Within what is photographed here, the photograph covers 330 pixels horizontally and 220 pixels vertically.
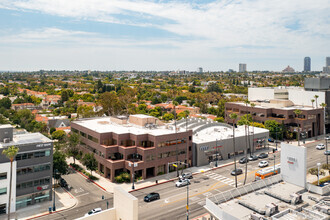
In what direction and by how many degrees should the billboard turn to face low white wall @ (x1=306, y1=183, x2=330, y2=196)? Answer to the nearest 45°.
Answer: approximately 90° to its left

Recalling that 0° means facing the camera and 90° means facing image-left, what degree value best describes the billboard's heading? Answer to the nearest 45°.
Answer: approximately 45°
